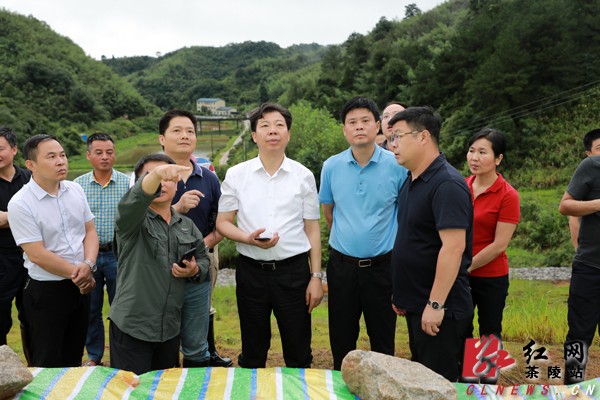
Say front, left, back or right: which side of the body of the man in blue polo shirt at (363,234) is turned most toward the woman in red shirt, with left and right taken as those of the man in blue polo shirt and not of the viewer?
left

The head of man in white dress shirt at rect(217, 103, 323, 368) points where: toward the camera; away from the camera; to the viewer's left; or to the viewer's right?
toward the camera

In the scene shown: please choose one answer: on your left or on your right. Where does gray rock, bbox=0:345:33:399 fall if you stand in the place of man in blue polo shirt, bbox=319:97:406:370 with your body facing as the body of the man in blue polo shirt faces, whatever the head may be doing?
on your right

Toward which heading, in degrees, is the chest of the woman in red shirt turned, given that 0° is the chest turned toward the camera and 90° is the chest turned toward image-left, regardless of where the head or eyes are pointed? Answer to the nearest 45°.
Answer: approximately 45°

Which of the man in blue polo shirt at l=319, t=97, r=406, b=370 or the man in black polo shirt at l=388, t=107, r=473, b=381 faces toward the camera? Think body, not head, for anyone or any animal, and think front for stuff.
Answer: the man in blue polo shirt

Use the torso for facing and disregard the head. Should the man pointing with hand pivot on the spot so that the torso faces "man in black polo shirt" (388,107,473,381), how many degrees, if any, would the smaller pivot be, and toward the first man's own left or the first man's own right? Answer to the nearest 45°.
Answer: approximately 45° to the first man's own left

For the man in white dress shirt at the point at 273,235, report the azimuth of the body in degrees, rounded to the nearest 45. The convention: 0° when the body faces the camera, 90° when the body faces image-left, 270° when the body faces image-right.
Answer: approximately 0°

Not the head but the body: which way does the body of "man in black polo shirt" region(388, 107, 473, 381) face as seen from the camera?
to the viewer's left

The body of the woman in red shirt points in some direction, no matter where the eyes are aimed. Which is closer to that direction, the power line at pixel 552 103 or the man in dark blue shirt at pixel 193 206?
the man in dark blue shirt

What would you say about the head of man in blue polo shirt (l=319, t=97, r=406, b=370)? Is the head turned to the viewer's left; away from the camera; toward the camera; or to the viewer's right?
toward the camera

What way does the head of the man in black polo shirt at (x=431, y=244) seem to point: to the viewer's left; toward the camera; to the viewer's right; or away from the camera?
to the viewer's left

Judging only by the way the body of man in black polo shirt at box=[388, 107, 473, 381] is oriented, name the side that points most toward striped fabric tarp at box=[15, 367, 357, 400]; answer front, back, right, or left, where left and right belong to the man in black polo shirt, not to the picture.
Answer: front

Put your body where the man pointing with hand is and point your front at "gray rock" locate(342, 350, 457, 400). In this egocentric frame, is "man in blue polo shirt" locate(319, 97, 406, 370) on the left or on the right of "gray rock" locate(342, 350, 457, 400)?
left

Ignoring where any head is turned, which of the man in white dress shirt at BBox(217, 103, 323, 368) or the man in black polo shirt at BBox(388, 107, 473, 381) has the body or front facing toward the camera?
the man in white dress shirt
